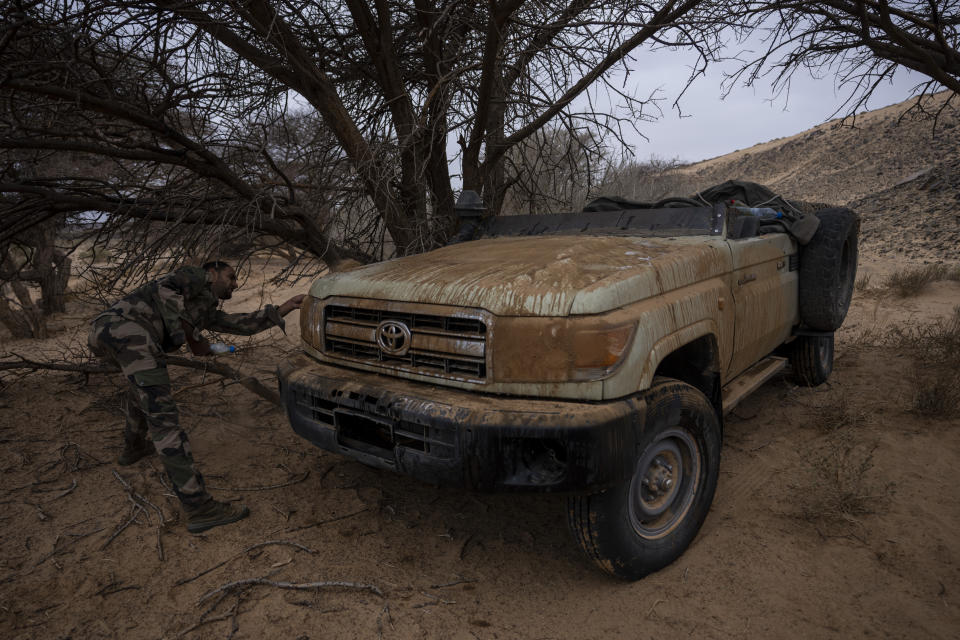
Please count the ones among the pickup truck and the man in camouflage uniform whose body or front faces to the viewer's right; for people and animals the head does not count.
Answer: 1

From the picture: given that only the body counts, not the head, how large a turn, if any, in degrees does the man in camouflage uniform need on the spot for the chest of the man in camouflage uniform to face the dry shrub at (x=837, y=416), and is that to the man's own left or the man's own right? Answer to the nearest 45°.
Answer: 0° — they already face it

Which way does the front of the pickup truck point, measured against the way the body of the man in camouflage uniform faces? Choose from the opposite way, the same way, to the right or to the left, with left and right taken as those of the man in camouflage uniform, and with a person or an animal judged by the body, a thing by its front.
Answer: the opposite way

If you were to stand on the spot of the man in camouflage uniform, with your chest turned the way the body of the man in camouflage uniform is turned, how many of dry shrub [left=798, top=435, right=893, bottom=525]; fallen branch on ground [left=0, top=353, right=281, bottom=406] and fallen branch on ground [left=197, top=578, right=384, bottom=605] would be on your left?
1

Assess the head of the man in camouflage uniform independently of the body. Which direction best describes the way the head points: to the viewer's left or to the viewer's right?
to the viewer's right

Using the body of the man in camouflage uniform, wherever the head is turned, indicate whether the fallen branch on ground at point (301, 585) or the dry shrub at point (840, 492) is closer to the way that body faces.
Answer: the dry shrub

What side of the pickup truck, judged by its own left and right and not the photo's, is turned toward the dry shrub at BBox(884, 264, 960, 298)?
back

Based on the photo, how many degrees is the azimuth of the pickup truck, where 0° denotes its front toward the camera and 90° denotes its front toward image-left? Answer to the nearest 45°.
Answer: approximately 45°

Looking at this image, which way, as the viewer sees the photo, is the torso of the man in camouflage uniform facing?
to the viewer's right
